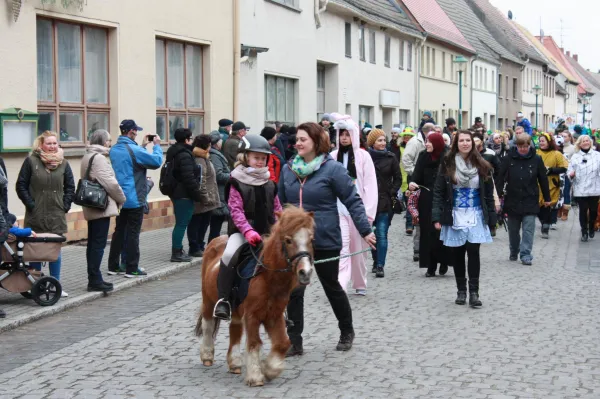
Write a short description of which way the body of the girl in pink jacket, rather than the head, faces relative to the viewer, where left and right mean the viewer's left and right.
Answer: facing the viewer and to the right of the viewer

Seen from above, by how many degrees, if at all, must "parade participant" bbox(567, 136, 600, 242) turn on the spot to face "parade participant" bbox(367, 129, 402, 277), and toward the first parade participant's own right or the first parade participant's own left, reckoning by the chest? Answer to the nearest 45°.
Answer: approximately 45° to the first parade participant's own right

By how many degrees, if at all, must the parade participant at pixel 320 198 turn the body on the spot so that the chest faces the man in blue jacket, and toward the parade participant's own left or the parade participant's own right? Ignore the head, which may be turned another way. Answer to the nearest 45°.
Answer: approximately 90° to the parade participant's own right

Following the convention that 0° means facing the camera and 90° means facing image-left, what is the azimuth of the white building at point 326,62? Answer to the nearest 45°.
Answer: approximately 315°

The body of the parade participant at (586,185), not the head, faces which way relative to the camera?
toward the camera

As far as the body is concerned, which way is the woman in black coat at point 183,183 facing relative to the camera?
to the viewer's right

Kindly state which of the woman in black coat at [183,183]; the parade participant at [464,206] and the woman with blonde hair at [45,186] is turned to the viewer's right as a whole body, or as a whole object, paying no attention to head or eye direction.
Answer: the woman in black coat

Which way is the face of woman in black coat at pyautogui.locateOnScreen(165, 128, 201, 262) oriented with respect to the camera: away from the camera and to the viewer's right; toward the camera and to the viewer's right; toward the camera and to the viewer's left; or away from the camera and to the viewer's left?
away from the camera and to the viewer's right

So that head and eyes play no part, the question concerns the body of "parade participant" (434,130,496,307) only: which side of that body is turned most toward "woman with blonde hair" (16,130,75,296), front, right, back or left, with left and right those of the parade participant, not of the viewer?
right

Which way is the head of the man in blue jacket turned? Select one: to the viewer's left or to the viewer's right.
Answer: to the viewer's right

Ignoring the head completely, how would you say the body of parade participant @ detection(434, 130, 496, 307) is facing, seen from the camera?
toward the camera

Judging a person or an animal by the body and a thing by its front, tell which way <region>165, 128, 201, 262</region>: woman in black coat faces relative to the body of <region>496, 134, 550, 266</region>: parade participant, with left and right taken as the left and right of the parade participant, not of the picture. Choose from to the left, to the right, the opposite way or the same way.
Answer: to the left
